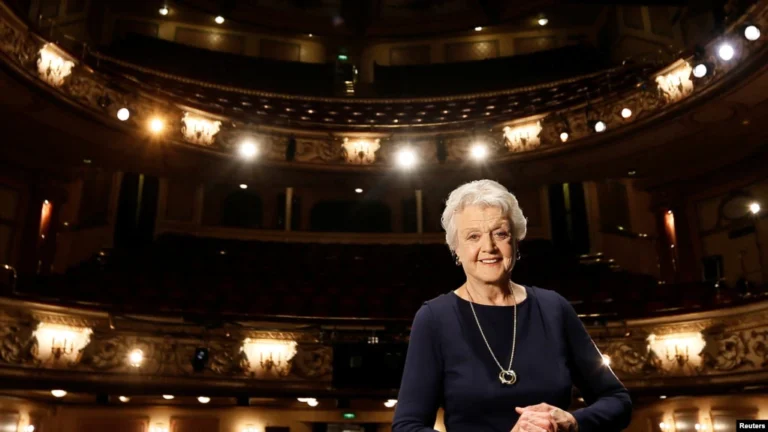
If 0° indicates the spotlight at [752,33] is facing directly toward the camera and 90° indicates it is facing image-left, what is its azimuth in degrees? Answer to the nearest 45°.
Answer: approximately 0°

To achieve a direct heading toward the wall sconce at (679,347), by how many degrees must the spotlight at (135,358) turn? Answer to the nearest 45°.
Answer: approximately 90° to its left

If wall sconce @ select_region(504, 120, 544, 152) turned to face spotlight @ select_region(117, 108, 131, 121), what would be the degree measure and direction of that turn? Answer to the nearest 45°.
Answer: approximately 45° to its right

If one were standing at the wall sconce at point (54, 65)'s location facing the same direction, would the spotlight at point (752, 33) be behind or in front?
in front
